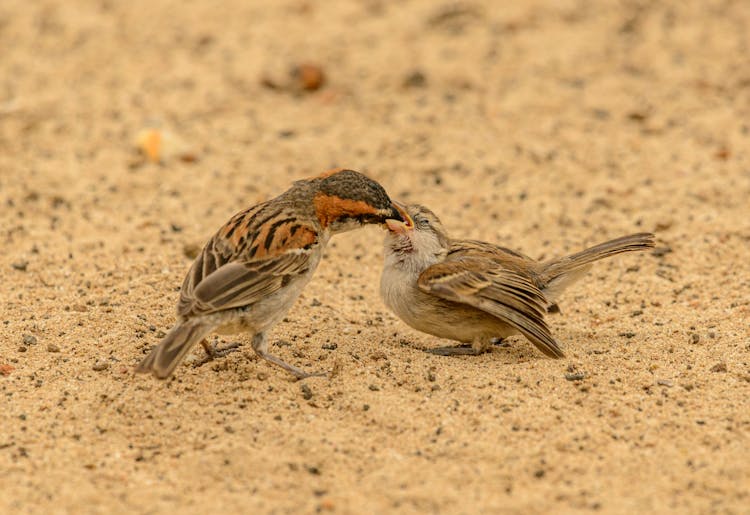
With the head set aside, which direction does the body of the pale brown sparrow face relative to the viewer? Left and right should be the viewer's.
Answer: facing to the left of the viewer

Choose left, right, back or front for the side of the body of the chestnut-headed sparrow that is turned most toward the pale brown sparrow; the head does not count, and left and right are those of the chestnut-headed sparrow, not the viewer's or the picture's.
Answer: front

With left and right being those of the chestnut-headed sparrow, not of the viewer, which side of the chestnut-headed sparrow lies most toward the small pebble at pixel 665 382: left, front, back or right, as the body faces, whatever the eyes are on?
front

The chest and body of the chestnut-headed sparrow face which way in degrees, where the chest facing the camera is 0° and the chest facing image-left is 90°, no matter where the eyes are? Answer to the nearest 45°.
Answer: approximately 270°

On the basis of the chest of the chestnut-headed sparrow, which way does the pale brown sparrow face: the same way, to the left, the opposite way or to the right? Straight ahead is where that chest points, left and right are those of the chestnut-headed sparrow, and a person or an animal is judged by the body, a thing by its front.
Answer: the opposite way

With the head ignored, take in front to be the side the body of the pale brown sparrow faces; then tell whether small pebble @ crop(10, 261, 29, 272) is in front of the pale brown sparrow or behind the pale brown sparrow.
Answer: in front

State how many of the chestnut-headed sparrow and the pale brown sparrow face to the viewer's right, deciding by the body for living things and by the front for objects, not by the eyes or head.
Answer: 1

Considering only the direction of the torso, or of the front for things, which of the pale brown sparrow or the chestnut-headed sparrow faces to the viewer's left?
the pale brown sparrow
